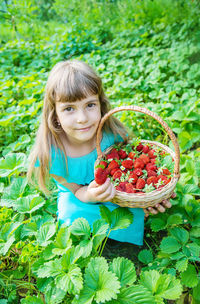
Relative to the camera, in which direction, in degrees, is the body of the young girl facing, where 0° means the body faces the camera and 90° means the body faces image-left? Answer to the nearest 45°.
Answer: approximately 0°
